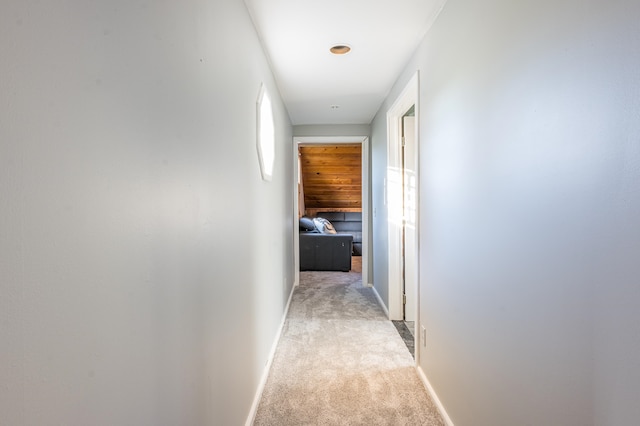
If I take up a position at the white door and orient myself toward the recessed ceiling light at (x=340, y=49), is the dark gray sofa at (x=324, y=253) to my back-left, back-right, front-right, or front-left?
back-right

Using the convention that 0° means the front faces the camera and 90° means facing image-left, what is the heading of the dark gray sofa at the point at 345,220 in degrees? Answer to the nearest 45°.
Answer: approximately 0°

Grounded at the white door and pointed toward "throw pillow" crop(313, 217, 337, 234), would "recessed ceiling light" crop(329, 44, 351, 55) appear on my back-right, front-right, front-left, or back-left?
back-left

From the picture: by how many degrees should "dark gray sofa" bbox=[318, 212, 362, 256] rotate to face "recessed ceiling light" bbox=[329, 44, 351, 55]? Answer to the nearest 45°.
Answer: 0° — it already faces it
